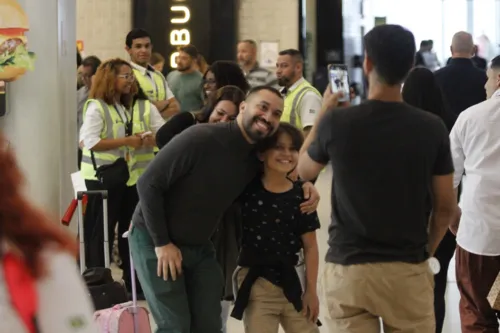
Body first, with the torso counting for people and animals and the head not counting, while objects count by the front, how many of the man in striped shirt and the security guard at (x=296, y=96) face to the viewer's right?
0

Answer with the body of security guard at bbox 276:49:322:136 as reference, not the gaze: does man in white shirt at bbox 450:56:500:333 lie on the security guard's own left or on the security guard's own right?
on the security guard's own left

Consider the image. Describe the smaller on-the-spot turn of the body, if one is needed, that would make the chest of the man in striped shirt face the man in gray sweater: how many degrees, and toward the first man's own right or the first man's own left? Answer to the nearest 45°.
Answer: approximately 45° to the first man's own left

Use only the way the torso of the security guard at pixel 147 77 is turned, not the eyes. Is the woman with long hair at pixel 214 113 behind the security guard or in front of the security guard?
in front

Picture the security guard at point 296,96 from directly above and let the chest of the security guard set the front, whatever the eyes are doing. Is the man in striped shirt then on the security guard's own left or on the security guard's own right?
on the security guard's own right

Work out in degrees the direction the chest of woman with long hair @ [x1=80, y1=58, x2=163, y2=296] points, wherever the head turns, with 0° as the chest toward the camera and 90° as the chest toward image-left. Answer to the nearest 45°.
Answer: approximately 315°

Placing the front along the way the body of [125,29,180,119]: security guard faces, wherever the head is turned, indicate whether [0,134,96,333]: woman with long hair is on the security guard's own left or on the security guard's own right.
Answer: on the security guard's own right

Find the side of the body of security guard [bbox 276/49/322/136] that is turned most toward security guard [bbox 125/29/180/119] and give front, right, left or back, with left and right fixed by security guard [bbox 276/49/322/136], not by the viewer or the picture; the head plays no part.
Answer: right

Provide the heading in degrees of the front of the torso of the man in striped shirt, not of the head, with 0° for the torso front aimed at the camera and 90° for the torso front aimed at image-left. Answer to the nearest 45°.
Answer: approximately 45°

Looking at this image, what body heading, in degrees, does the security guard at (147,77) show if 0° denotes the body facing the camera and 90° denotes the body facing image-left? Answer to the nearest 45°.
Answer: approximately 315°

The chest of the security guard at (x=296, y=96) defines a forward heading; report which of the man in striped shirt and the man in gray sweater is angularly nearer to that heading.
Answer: the man in gray sweater

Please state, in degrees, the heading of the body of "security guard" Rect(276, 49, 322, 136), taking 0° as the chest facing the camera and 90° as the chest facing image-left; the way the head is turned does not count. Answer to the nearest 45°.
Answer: approximately 45°

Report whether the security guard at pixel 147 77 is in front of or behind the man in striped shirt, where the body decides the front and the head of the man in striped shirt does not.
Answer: in front
